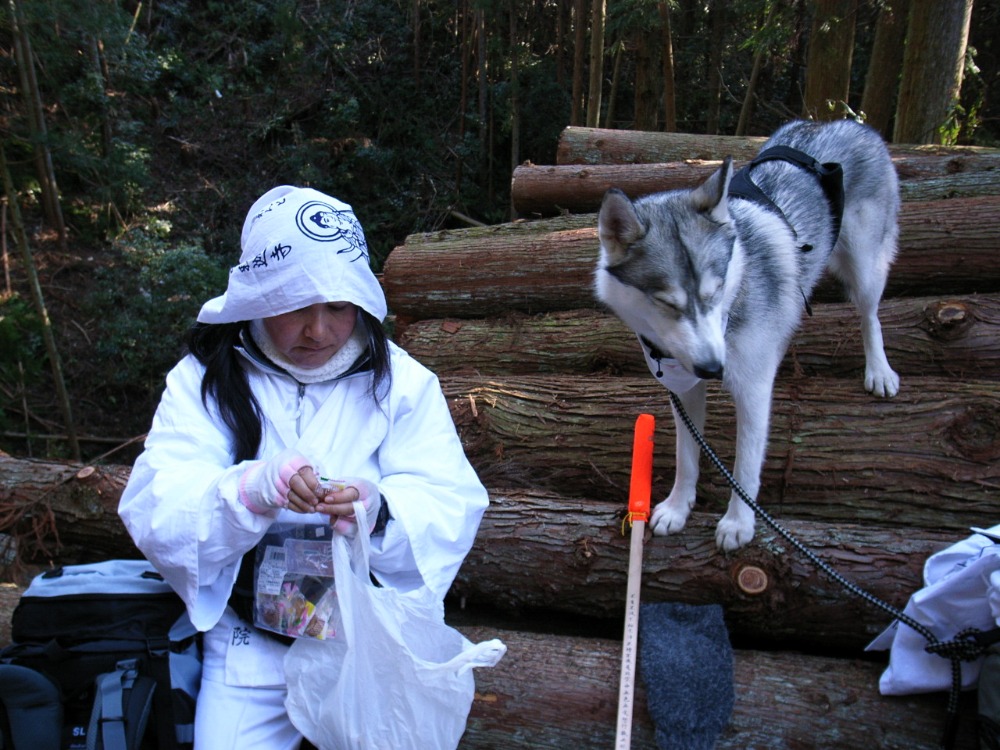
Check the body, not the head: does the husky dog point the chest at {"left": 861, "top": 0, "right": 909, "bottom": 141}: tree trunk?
no

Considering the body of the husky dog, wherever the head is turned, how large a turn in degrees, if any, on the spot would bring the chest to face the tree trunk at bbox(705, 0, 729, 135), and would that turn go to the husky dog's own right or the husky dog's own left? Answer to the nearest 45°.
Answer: approximately 135° to the husky dog's own right

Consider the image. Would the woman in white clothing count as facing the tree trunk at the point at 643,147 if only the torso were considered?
no

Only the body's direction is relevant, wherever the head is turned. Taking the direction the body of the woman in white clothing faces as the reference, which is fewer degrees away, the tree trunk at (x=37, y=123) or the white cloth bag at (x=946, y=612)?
the white cloth bag

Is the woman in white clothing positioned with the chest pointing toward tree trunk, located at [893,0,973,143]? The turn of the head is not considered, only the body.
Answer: no

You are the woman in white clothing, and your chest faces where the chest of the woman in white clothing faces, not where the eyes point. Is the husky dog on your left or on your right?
on your left

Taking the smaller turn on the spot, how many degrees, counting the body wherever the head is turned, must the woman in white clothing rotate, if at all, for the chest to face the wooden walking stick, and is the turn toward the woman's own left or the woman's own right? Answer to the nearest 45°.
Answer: approximately 90° to the woman's own left

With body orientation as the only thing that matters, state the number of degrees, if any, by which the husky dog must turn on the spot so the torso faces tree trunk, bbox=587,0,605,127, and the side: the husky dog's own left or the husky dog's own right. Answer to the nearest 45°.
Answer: approximately 135° to the husky dog's own right

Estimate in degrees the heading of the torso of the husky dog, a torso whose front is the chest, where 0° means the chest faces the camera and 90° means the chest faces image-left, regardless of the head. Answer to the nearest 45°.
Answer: approximately 45°

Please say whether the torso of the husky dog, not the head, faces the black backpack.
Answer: yes

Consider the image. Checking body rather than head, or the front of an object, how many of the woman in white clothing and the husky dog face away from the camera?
0

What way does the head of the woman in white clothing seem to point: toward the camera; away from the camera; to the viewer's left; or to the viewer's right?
toward the camera

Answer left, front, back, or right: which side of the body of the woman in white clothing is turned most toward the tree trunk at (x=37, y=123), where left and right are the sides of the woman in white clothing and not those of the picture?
back

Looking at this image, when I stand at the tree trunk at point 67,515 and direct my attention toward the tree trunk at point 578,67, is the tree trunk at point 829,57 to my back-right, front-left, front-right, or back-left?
front-right

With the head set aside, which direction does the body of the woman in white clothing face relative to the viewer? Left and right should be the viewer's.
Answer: facing the viewer
